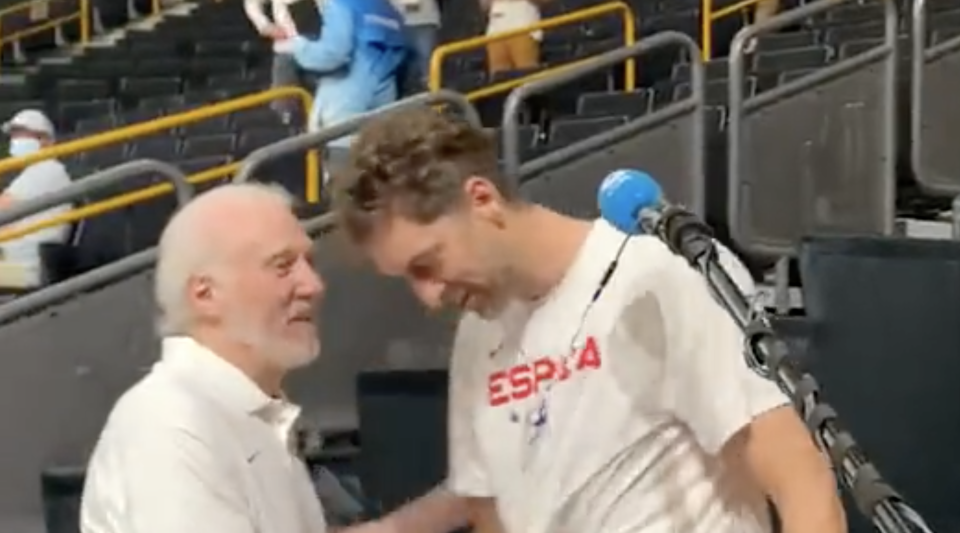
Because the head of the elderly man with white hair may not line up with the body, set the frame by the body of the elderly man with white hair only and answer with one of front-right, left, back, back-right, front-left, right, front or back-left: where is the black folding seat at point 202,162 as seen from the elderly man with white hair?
left

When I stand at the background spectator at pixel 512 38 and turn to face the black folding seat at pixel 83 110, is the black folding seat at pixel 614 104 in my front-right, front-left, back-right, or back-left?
back-left

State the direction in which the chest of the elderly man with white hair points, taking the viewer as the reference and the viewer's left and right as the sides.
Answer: facing to the right of the viewer
